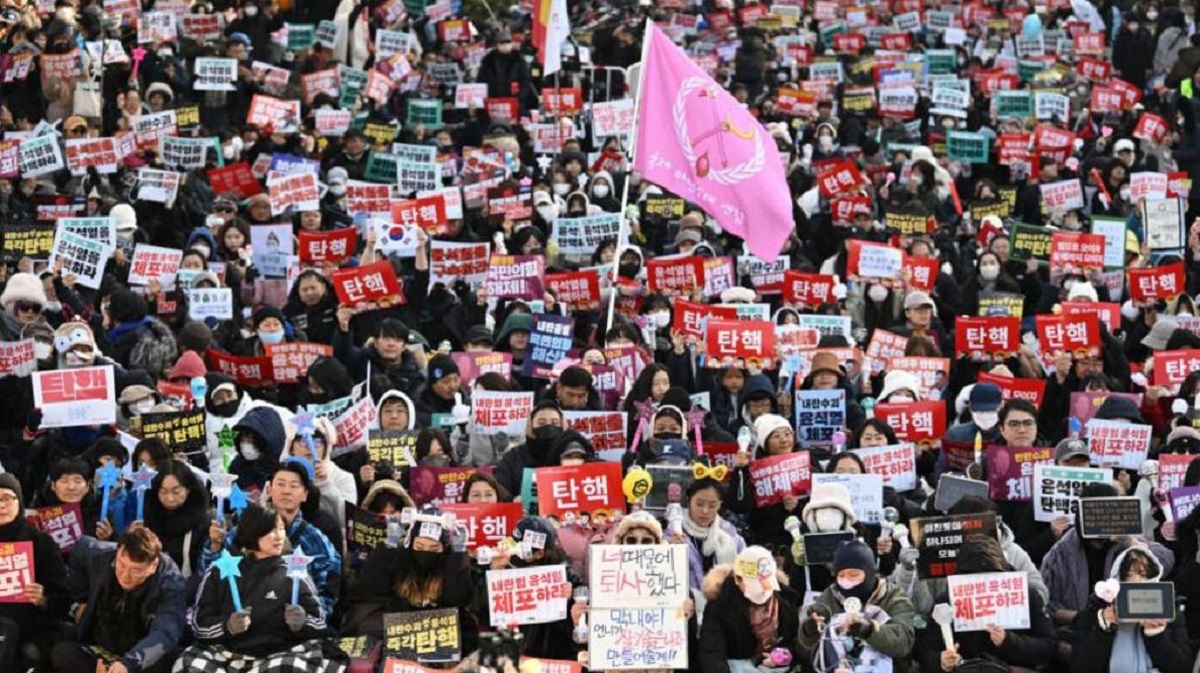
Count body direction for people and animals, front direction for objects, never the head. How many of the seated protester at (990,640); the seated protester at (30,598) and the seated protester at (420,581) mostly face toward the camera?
3

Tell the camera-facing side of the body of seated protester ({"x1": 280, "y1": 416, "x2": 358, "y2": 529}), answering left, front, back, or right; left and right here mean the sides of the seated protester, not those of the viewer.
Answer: front

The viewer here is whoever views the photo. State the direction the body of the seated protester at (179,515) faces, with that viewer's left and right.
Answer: facing the viewer
